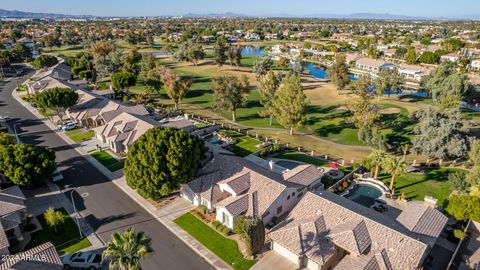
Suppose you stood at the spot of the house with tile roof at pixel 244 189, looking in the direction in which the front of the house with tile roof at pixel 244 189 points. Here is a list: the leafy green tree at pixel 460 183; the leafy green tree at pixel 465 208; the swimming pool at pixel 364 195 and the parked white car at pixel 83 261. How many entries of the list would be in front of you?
1

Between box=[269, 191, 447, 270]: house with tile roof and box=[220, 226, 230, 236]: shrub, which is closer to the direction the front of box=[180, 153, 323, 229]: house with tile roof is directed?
the shrub

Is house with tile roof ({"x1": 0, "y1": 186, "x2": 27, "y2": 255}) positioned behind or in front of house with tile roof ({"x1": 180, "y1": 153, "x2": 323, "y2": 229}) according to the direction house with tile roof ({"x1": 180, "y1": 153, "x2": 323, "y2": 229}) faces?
in front

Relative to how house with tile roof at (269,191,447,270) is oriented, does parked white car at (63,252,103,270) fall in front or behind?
in front

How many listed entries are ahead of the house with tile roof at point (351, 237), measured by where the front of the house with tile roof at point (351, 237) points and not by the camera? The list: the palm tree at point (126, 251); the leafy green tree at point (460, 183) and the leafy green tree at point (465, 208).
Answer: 1

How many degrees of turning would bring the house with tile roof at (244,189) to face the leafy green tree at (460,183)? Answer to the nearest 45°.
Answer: approximately 135° to its left

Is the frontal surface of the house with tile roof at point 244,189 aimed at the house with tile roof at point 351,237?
no

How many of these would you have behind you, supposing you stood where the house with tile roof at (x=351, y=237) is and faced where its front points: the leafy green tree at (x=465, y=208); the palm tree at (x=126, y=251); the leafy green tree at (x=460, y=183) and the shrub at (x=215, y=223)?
2

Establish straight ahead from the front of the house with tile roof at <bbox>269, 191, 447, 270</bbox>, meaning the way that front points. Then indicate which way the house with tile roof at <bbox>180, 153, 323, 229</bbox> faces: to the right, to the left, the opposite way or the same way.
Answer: the same way

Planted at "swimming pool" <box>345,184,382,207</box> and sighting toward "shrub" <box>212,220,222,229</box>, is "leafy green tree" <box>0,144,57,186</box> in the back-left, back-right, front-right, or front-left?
front-right

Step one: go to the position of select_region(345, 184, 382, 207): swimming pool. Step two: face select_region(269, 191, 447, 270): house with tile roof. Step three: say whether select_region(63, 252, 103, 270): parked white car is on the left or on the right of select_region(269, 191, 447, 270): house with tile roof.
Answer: right

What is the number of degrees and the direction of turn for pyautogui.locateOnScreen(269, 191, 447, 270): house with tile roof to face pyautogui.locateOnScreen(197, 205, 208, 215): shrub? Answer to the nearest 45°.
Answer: approximately 45° to its right

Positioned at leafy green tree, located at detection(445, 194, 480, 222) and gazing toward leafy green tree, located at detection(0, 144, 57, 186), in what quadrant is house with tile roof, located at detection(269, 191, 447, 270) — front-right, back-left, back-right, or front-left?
front-left

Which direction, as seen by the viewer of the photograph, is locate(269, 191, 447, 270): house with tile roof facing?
facing the viewer and to the left of the viewer

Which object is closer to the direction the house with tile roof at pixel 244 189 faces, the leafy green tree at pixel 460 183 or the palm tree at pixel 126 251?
the palm tree

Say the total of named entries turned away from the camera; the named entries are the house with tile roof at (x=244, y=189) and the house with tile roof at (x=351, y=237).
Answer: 0

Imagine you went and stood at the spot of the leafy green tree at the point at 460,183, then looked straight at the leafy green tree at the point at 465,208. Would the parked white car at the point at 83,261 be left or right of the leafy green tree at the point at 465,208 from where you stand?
right

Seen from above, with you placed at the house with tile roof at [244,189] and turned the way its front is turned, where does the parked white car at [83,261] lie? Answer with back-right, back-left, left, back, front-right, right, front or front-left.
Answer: front

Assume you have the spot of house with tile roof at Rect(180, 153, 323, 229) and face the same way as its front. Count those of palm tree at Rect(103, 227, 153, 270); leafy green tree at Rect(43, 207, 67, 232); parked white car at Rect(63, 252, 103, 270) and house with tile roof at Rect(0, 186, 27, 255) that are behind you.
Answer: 0
